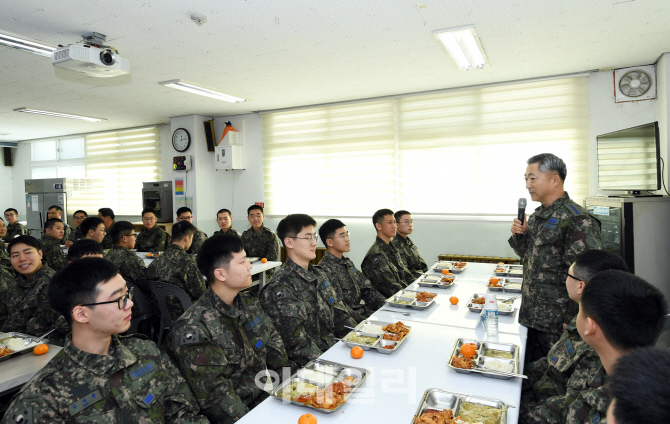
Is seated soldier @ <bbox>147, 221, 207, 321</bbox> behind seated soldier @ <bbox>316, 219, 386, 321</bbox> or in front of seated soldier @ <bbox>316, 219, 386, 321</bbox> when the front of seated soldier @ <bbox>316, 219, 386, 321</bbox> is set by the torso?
behind

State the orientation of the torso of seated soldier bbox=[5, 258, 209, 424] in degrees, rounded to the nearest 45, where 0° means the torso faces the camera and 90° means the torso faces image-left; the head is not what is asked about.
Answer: approximately 315°

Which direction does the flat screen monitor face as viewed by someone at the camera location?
facing the viewer and to the left of the viewer

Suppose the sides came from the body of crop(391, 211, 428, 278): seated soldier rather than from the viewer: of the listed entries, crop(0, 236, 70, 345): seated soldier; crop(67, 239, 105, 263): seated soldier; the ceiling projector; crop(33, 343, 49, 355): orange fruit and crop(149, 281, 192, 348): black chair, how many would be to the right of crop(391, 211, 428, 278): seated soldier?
5

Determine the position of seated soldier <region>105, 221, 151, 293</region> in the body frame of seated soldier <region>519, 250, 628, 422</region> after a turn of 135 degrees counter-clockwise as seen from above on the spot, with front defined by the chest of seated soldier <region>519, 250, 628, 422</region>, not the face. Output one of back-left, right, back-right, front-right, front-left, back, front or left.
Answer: back-right

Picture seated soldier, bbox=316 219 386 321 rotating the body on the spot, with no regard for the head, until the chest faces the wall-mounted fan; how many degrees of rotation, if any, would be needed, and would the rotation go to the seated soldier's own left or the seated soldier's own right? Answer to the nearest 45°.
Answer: approximately 90° to the seated soldier's own left

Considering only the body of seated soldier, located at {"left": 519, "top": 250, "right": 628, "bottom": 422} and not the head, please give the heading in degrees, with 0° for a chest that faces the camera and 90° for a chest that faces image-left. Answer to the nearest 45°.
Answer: approximately 90°

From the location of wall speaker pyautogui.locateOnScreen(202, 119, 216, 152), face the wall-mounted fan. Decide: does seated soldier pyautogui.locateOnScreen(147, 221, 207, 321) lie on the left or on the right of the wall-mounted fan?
right

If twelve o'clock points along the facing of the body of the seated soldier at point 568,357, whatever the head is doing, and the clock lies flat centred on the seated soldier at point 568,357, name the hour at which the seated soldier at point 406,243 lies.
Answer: the seated soldier at point 406,243 is roughly at 2 o'clock from the seated soldier at point 568,357.

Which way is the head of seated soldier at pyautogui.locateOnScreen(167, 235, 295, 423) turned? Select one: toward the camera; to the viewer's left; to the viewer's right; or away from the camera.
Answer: to the viewer's right

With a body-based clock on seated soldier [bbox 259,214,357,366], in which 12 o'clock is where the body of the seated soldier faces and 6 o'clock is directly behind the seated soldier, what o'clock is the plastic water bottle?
The plastic water bottle is roughly at 11 o'clock from the seated soldier.

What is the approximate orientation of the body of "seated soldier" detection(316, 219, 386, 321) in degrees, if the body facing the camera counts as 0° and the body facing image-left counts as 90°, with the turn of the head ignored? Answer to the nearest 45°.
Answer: approximately 315°

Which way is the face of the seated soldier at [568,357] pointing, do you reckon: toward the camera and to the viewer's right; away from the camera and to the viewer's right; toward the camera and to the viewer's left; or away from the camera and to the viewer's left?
away from the camera and to the viewer's left

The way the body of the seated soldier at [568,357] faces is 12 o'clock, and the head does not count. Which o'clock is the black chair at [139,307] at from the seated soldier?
The black chair is roughly at 12 o'clock from the seated soldier.

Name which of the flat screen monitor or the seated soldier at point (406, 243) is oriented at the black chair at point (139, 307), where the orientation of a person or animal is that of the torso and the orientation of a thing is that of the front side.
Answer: the flat screen monitor

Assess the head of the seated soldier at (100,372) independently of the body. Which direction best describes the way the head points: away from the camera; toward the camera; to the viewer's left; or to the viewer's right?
to the viewer's right
